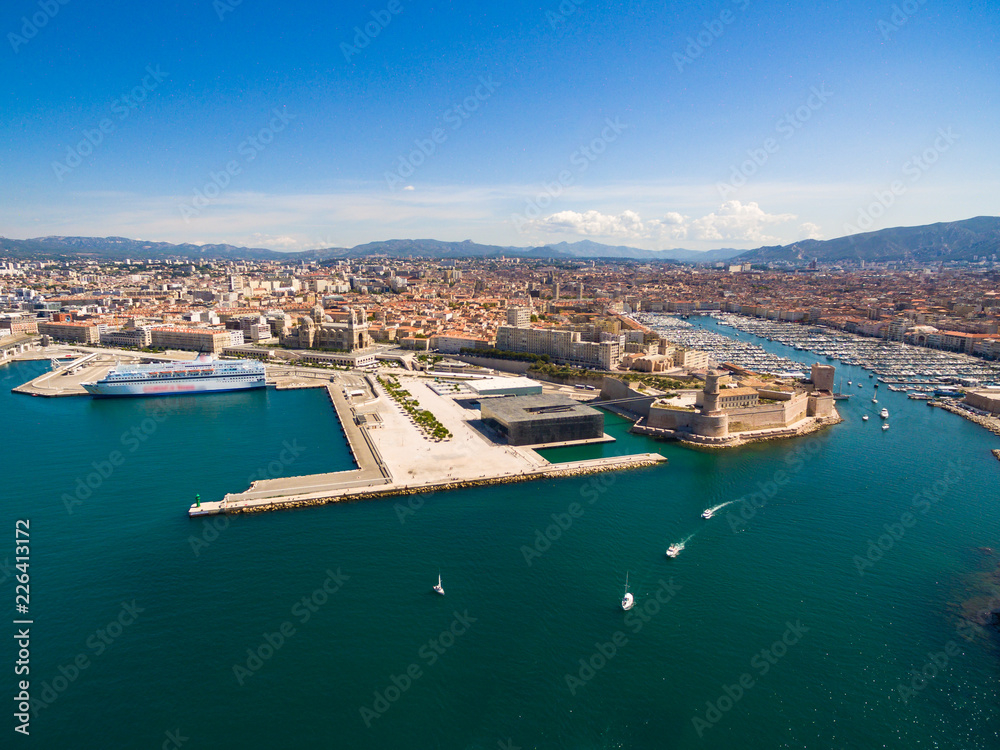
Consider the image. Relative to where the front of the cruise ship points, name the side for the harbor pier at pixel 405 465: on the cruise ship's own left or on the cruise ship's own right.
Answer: on the cruise ship's own left

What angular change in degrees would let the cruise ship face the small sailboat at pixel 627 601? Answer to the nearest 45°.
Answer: approximately 90° to its left

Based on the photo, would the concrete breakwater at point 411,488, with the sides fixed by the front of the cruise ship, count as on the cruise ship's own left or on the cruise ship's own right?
on the cruise ship's own left

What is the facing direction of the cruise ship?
to the viewer's left

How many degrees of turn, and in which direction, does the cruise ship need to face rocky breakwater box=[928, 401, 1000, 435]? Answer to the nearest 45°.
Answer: approximately 135° to its left
